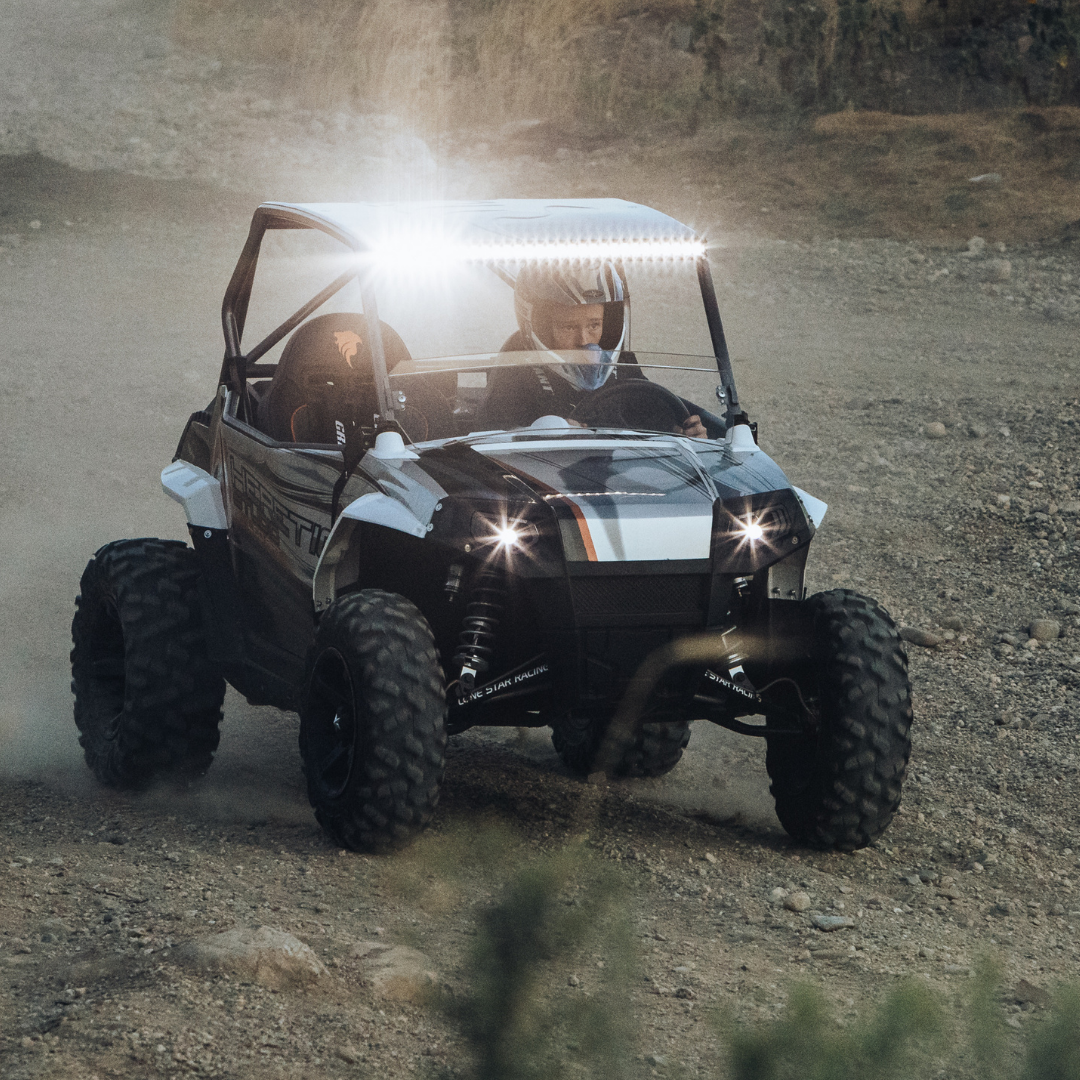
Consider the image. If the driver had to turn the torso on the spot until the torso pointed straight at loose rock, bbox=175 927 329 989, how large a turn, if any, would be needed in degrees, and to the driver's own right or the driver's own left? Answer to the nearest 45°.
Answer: approximately 45° to the driver's own right

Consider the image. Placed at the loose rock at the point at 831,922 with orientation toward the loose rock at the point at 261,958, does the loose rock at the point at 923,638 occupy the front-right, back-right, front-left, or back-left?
back-right

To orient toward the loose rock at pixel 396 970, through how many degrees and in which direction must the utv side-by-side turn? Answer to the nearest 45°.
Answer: approximately 45° to its right

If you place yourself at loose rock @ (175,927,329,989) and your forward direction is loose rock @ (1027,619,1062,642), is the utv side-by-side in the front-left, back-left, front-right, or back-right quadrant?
front-left

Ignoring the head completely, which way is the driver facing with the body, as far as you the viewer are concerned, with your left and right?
facing the viewer and to the right of the viewer

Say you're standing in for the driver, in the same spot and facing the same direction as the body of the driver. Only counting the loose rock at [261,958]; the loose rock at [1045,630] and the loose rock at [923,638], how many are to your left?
2

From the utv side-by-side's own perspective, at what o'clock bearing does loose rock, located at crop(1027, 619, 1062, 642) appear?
The loose rock is roughly at 9 o'clock from the utv side-by-side.

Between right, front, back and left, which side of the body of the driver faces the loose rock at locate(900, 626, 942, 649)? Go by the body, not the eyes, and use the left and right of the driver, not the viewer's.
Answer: left

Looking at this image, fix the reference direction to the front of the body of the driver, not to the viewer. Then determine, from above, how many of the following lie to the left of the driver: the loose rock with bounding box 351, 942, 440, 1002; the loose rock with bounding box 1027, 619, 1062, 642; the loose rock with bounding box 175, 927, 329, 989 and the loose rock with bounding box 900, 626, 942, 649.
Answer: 2

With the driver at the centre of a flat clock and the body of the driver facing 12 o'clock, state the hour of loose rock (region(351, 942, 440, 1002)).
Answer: The loose rock is roughly at 2 o'clock from the driver.
